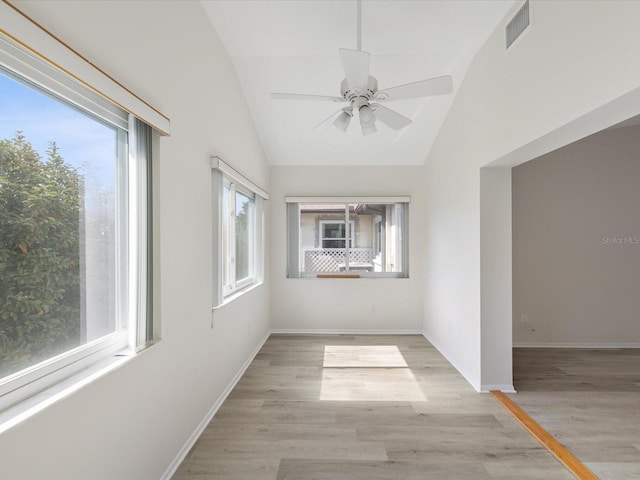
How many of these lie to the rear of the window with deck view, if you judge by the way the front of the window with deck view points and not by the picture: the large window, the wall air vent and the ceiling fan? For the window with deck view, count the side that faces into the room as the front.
0

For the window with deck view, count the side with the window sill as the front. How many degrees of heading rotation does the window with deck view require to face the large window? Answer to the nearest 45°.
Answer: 0° — it already faces it

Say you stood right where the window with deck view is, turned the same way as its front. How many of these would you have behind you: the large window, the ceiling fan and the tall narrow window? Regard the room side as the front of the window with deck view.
0

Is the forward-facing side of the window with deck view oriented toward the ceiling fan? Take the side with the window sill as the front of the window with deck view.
yes

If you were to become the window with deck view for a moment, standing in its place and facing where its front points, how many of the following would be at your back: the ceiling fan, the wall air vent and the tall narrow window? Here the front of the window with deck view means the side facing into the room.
0

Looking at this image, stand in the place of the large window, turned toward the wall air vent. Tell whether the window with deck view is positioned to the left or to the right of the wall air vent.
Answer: left

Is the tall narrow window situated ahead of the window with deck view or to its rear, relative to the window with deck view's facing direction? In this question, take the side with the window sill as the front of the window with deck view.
ahead

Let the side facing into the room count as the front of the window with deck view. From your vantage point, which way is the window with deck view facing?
toward the camera

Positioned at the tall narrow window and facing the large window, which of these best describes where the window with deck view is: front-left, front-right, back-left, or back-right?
back-left

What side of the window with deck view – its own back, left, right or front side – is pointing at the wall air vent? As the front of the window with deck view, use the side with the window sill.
front

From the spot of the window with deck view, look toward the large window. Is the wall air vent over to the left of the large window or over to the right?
left
